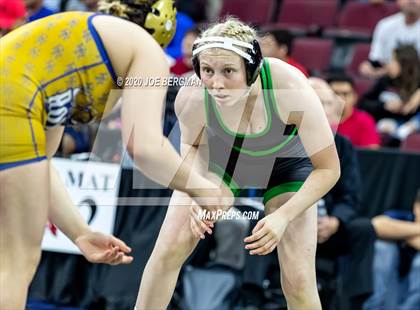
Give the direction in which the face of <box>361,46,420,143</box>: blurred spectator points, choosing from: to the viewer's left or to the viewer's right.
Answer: to the viewer's left

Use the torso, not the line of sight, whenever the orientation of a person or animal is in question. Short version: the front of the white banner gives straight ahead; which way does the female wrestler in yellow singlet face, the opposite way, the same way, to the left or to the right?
to the left

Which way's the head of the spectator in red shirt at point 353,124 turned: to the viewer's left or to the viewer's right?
to the viewer's left

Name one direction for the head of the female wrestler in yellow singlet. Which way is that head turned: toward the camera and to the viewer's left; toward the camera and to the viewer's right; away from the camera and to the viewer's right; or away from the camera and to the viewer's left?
away from the camera and to the viewer's right

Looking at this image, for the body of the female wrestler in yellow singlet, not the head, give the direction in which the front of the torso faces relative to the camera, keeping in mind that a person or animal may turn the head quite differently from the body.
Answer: to the viewer's right

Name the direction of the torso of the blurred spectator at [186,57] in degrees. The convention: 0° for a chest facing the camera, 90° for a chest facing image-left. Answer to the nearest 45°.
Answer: approximately 45°

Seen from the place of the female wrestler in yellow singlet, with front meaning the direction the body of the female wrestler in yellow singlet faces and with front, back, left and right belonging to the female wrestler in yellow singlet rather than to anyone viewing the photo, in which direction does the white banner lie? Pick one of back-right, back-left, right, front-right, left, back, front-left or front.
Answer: left

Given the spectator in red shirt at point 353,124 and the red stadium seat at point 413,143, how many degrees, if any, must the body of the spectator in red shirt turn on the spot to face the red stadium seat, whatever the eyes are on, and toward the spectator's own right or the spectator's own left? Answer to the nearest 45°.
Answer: approximately 135° to the spectator's own left

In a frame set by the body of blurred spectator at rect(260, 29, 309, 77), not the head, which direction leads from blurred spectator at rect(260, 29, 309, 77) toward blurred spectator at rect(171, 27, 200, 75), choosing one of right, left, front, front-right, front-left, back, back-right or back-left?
front-right

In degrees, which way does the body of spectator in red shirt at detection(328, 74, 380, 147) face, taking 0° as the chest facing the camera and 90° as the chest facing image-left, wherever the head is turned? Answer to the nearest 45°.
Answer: approximately 45°
